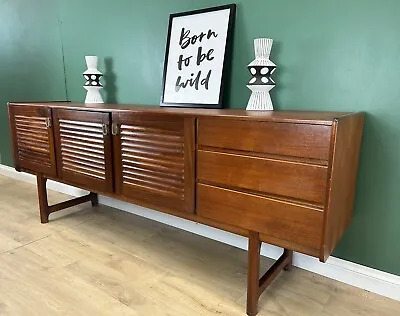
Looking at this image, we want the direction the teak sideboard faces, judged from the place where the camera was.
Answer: facing the viewer and to the left of the viewer
